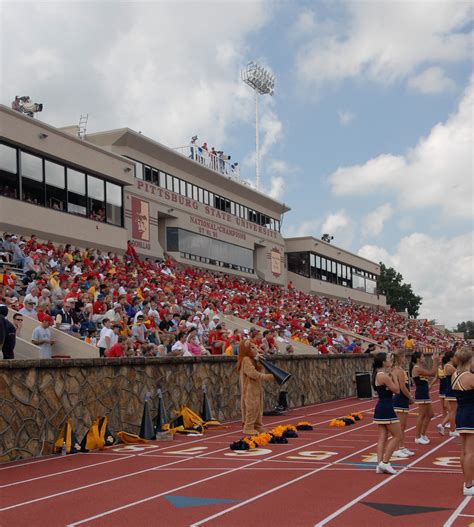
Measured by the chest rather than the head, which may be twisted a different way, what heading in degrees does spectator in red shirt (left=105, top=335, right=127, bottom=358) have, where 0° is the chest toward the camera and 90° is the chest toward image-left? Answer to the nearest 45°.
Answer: approximately 270°

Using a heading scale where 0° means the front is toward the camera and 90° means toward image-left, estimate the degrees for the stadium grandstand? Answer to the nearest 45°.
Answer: approximately 315°

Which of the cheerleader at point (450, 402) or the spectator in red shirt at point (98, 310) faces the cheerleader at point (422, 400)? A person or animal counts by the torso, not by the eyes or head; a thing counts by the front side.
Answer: the spectator in red shirt

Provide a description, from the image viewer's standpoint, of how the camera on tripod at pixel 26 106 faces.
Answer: facing to the right of the viewer
